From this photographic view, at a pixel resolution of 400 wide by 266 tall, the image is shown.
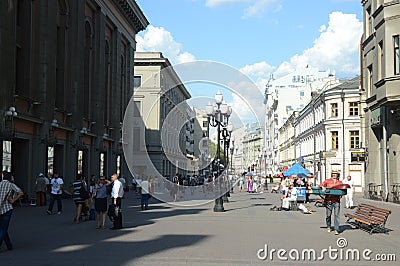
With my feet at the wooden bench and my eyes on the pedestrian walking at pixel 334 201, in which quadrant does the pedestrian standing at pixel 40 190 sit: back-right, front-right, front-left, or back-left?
front-right

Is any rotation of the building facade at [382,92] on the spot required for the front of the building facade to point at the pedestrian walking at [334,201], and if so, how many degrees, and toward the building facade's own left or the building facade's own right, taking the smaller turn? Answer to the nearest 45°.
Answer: approximately 45° to the building facade's own left

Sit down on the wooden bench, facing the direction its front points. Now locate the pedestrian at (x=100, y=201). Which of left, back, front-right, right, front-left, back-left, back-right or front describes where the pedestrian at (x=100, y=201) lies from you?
front-right

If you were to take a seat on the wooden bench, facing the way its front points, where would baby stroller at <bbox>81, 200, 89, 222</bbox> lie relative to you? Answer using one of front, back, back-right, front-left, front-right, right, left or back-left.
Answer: front-right

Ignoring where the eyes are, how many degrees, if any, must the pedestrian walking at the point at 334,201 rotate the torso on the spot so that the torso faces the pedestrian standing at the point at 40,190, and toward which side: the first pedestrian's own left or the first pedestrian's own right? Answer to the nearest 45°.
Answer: approximately 135° to the first pedestrian's own right

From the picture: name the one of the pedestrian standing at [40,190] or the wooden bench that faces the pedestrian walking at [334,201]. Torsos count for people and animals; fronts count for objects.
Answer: the wooden bench

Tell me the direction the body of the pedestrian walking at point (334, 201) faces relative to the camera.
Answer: toward the camera

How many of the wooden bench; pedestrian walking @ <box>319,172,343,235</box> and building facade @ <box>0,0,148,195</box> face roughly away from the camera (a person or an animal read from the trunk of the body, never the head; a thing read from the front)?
0

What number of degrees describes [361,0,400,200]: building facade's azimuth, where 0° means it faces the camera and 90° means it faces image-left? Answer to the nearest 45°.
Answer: approximately 45°

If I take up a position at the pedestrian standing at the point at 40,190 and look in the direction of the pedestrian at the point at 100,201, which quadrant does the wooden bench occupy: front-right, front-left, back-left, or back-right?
front-left
